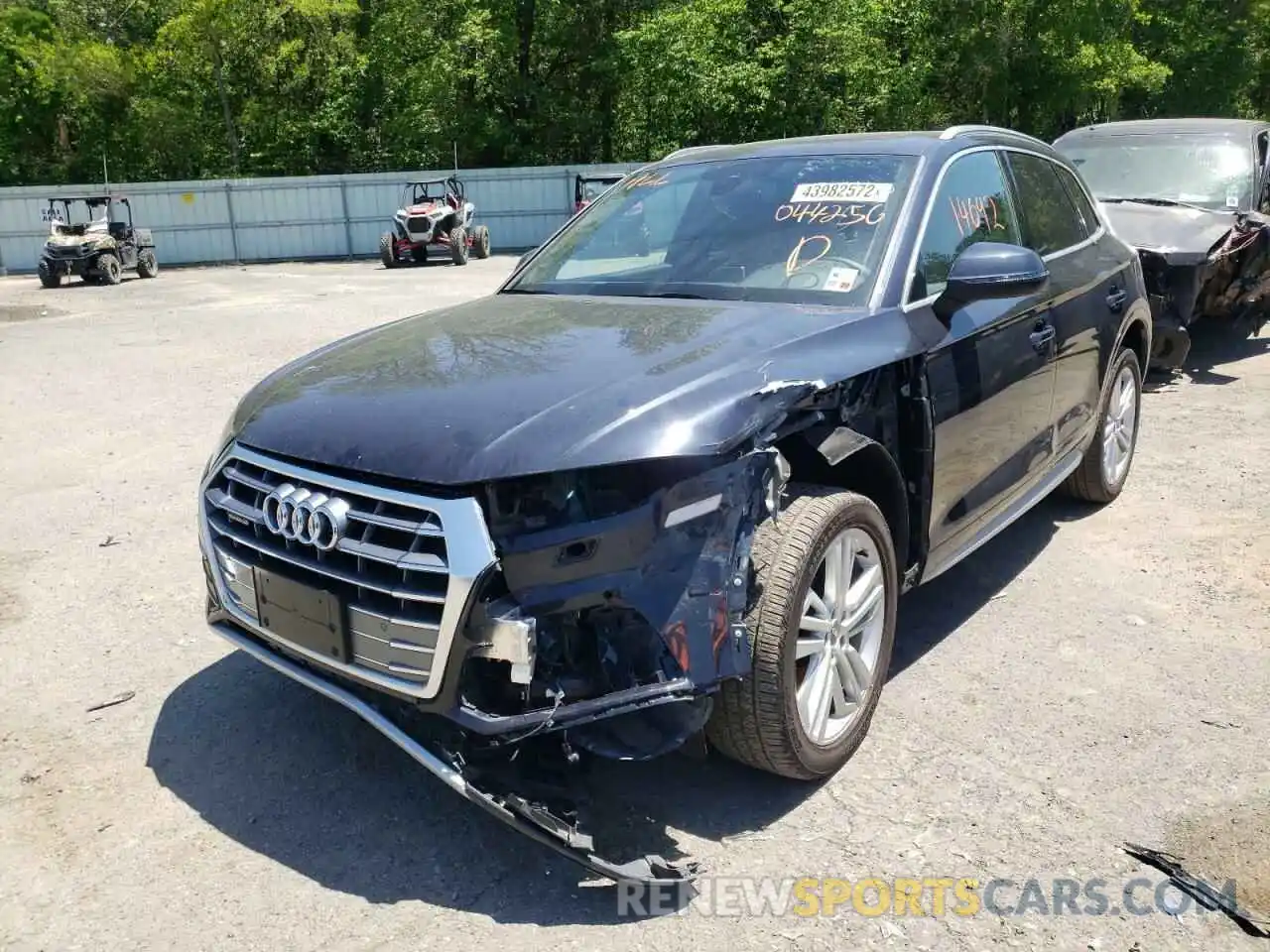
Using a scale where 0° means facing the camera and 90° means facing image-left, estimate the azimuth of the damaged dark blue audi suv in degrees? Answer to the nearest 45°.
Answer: approximately 45°

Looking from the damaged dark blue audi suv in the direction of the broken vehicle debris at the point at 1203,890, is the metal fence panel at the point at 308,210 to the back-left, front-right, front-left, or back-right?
back-left

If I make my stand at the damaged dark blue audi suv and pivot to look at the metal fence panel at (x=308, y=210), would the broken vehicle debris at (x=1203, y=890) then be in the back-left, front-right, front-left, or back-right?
back-right

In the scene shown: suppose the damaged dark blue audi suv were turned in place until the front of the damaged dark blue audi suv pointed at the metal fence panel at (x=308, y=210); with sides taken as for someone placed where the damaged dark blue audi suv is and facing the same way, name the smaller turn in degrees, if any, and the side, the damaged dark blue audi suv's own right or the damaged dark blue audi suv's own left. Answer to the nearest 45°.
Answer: approximately 135° to the damaged dark blue audi suv's own right
